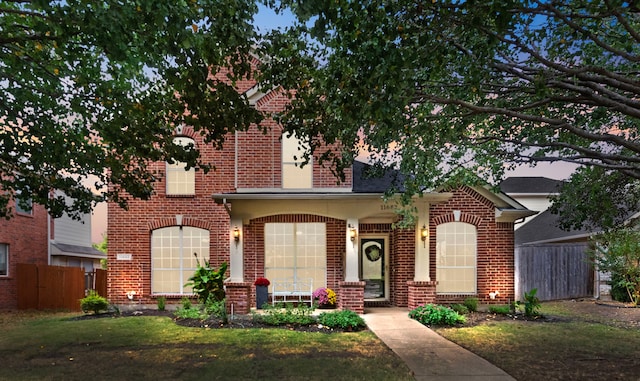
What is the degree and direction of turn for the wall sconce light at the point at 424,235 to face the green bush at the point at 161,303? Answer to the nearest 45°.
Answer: approximately 90° to its right

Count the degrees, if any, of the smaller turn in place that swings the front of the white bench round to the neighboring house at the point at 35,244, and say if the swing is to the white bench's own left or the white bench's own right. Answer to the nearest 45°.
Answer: approximately 135° to the white bench's own right

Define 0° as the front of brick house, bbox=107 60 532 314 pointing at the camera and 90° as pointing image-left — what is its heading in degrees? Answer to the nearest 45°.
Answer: approximately 0°

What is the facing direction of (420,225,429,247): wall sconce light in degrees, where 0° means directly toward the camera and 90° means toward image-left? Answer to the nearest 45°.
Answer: approximately 0°

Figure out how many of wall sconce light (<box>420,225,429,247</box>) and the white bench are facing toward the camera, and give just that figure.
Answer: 2

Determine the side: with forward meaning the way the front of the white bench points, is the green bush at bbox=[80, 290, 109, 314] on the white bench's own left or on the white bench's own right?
on the white bench's own right

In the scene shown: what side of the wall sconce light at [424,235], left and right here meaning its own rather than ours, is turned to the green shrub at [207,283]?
right

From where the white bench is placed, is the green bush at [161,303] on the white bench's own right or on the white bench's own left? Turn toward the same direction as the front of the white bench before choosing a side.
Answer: on the white bench's own right
